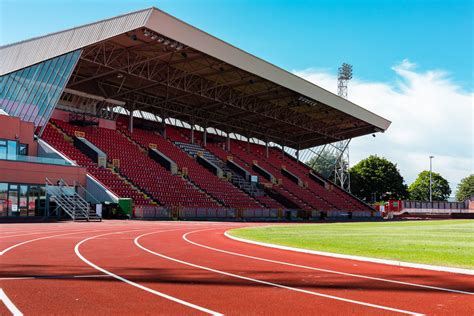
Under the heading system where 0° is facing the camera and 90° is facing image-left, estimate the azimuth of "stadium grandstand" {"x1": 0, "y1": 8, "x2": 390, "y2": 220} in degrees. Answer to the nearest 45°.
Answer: approximately 315°
